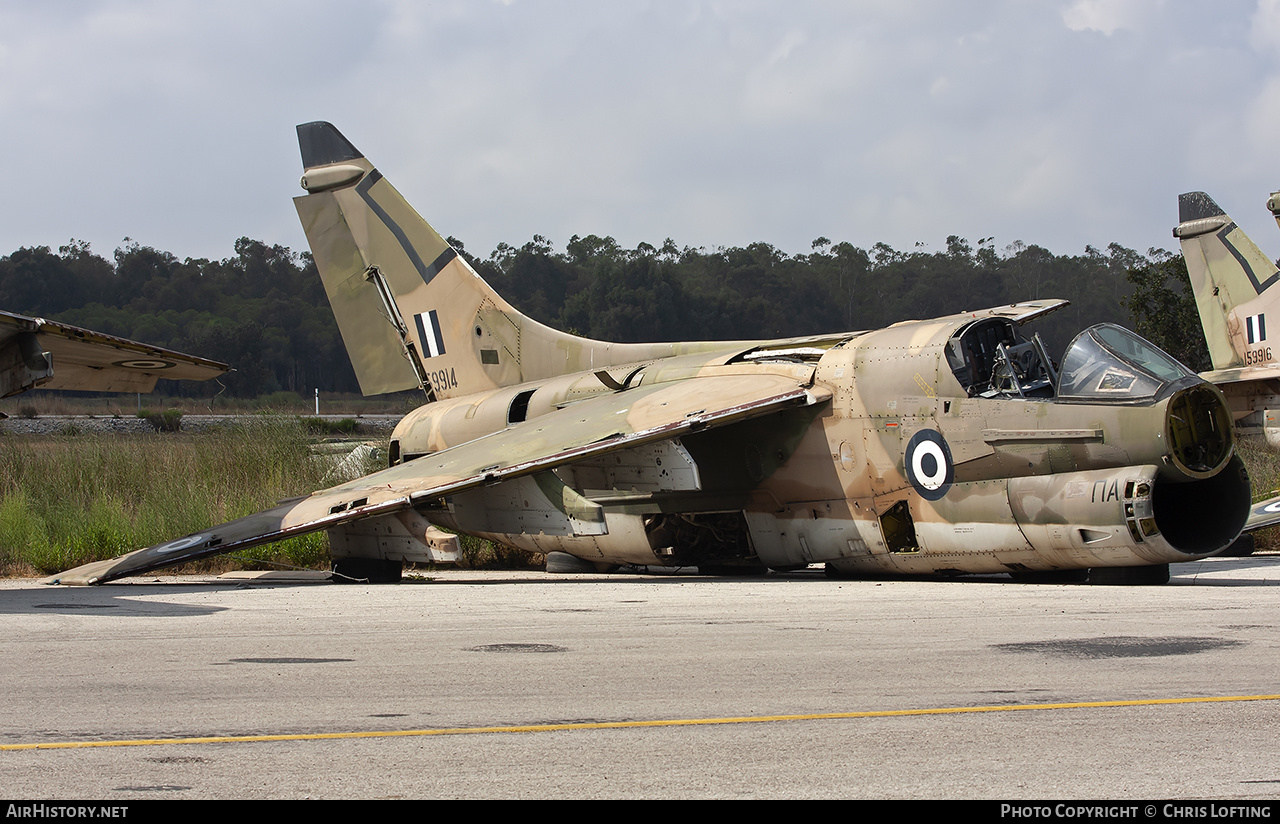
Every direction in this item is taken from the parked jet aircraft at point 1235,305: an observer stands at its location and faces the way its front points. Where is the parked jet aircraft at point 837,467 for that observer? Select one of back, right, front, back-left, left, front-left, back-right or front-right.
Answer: right

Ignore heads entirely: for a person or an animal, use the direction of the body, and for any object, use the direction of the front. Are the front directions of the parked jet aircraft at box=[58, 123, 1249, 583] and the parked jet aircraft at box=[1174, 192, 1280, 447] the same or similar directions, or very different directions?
same or similar directions

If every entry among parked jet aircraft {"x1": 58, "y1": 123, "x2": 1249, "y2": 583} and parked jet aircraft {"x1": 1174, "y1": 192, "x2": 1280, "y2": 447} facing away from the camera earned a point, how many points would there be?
0

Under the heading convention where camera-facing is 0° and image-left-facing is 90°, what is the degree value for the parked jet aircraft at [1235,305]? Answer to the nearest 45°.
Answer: approximately 270°

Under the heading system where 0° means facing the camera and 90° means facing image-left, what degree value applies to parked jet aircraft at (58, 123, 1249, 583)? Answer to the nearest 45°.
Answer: approximately 315°

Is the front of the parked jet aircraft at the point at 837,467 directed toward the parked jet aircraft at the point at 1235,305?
no
